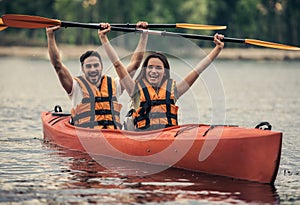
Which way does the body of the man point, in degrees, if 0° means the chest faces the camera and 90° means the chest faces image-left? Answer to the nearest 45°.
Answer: approximately 0°

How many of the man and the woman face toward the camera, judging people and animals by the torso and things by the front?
2

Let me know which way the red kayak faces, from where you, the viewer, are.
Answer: facing the viewer and to the right of the viewer

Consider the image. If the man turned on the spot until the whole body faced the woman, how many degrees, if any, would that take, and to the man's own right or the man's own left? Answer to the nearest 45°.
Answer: approximately 45° to the man's own left

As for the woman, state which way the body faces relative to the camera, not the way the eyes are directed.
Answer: toward the camera
